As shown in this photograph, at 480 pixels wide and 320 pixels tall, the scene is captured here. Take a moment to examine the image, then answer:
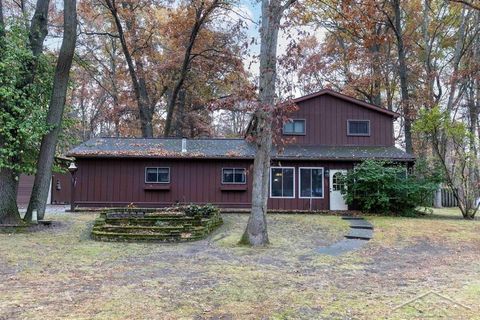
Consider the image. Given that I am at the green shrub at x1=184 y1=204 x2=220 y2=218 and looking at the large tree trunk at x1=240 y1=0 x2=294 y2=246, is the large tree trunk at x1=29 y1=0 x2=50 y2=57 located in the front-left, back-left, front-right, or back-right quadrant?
back-right

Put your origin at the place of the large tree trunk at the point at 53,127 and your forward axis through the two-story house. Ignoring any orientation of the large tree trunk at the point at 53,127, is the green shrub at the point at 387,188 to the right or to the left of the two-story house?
right

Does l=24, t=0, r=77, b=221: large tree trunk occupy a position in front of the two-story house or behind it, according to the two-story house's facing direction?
in front

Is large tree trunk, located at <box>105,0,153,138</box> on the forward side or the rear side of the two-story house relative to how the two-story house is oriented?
on the rear side

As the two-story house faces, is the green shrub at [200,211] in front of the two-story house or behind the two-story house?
in front

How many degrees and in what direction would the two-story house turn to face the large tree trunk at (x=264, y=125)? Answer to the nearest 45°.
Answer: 0° — it already faces it

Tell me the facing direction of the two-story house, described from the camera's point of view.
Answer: facing the viewer

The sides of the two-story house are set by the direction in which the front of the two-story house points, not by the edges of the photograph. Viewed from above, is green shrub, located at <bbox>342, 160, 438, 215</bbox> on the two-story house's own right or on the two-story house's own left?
on the two-story house's own left
